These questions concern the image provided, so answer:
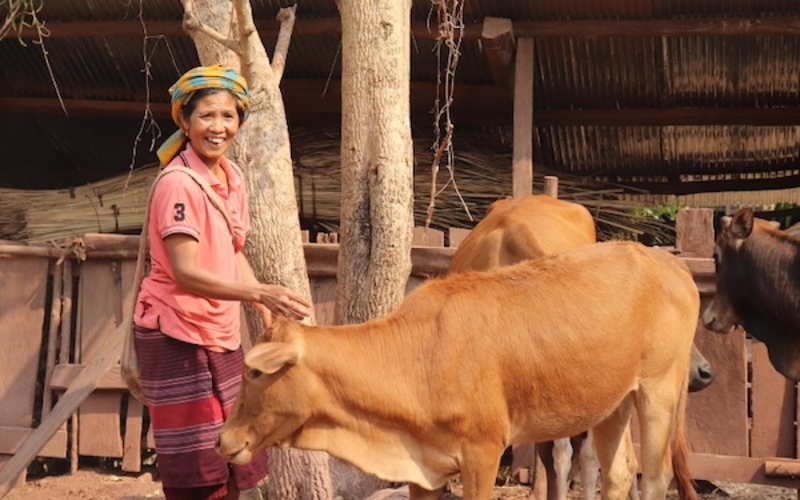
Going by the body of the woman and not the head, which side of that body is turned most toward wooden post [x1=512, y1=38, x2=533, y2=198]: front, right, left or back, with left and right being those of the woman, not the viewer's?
left

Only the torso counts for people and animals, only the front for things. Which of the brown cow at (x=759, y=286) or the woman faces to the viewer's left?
the brown cow

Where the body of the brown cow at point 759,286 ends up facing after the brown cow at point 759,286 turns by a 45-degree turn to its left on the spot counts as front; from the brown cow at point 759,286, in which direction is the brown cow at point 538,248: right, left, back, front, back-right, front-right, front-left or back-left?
front

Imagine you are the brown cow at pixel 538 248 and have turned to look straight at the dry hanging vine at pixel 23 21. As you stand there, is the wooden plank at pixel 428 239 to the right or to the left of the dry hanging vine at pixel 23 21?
right

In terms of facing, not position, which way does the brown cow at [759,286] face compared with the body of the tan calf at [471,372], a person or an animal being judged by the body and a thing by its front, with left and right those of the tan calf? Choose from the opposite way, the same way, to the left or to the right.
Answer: the same way

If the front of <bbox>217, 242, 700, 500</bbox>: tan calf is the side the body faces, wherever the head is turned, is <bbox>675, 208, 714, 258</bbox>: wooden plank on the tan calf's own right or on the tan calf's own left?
on the tan calf's own right

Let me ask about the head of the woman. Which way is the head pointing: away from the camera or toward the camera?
toward the camera

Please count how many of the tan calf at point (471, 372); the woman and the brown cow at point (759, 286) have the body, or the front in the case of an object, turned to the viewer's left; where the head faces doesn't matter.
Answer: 2

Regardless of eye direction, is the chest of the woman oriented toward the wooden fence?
no

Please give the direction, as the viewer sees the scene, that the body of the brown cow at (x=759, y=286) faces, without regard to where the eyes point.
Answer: to the viewer's left

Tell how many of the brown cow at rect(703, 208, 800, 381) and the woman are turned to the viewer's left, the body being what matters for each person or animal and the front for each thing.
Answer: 1

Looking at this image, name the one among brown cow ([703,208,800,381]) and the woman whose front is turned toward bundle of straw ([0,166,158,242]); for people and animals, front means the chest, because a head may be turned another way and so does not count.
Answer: the brown cow

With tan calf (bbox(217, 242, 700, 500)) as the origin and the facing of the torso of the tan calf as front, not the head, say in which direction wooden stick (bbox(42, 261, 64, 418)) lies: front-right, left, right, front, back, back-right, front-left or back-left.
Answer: front-right

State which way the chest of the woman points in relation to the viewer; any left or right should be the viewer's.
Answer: facing the viewer and to the right of the viewer

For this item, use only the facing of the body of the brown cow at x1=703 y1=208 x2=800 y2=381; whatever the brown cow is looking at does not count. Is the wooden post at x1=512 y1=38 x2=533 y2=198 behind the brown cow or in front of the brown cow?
in front

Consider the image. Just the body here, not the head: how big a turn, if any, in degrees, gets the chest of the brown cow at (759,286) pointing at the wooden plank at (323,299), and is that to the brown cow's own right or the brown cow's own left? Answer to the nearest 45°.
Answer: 0° — it already faces it

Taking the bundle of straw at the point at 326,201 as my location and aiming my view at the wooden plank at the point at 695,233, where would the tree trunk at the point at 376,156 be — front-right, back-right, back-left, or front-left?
front-right

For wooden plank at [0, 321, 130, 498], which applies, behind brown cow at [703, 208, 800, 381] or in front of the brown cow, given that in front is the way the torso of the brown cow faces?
in front

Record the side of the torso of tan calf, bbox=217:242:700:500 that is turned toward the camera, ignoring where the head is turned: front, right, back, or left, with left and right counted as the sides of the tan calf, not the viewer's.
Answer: left
